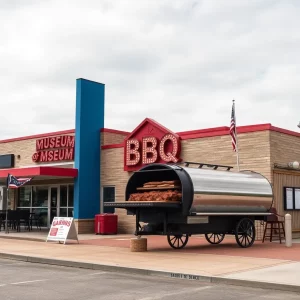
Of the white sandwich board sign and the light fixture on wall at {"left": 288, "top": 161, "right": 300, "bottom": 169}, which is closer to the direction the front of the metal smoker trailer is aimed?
the white sandwich board sign

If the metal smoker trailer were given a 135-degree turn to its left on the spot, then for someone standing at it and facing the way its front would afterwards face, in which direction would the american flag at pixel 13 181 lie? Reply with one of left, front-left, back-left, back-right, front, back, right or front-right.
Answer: back-left

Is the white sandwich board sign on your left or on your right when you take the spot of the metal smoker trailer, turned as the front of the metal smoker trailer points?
on your right

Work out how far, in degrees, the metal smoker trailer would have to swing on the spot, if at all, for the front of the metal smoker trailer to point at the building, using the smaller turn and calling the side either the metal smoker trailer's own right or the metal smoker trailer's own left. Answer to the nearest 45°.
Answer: approximately 90° to the metal smoker trailer's own right

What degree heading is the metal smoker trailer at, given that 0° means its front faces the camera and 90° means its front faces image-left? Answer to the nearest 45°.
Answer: approximately 45°

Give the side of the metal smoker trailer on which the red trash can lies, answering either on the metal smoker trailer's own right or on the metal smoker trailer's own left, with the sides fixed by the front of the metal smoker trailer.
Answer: on the metal smoker trailer's own right

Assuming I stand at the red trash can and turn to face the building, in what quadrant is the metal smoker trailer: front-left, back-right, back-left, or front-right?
back-right

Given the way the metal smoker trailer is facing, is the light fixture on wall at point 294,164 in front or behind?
behind
